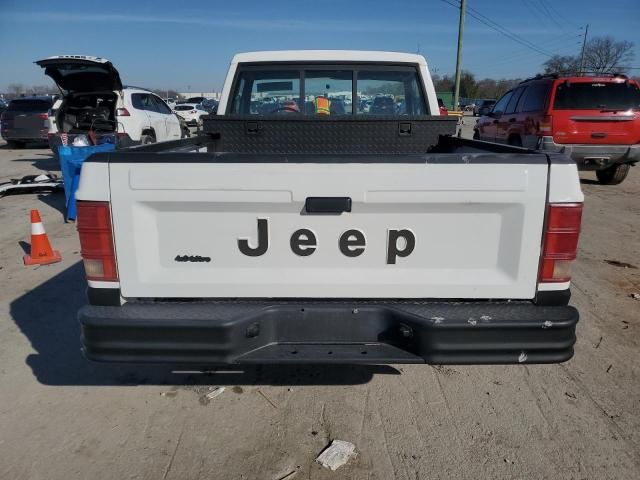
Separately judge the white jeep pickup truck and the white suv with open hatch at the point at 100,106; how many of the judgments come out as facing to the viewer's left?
0

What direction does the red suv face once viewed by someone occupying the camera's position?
facing away from the viewer and to the left of the viewer

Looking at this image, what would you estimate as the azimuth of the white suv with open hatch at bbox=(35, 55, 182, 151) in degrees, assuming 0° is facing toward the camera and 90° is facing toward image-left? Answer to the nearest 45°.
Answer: approximately 225°

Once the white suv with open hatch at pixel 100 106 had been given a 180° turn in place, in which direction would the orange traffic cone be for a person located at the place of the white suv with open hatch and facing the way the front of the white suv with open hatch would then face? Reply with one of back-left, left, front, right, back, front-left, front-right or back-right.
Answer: front-left

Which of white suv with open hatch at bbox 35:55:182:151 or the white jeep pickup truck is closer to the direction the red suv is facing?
the white suv with open hatch

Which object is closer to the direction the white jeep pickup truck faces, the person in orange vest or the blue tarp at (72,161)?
the person in orange vest

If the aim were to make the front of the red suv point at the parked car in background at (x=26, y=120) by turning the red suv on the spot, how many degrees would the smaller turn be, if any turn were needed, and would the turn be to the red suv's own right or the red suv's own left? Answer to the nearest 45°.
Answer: approximately 45° to the red suv's own left

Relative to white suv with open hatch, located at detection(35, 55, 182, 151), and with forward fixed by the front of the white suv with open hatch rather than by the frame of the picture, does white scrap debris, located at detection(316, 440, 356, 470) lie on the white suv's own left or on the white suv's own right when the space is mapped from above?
on the white suv's own right

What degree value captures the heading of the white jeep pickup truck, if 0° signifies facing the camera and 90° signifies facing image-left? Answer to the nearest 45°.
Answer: approximately 180°

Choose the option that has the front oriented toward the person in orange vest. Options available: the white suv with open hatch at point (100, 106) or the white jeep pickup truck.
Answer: the white jeep pickup truck

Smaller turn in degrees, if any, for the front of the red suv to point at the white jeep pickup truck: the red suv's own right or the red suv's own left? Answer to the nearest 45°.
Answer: approximately 135° to the red suv's own left

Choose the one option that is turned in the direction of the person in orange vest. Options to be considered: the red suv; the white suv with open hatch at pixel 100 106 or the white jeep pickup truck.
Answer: the white jeep pickup truck

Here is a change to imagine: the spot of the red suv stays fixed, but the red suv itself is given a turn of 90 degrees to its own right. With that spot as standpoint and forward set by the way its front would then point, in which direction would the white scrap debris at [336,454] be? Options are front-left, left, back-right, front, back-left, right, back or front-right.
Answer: back-right

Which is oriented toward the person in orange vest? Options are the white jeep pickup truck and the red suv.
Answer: the white jeep pickup truck

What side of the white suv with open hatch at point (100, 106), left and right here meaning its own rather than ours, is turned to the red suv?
right

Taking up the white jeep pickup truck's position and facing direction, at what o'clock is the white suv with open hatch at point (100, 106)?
The white suv with open hatch is roughly at 11 o'clock from the white jeep pickup truck.

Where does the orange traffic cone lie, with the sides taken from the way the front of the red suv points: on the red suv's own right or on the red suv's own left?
on the red suv's own left

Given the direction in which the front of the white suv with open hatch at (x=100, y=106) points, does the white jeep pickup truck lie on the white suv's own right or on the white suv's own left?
on the white suv's own right
